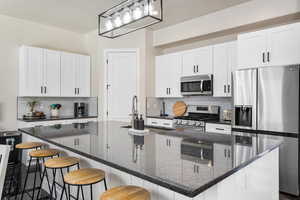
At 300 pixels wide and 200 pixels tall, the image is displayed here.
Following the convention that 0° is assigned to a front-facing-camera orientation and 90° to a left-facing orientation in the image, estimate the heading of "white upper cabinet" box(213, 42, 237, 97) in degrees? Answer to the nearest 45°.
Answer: approximately 45°

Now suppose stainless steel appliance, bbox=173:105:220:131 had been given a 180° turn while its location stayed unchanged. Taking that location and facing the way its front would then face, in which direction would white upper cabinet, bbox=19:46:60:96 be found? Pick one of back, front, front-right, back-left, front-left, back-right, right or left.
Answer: back-left

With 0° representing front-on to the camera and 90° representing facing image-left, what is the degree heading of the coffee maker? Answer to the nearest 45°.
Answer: approximately 315°

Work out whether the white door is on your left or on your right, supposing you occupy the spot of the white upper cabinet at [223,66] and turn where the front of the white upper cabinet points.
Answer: on your right

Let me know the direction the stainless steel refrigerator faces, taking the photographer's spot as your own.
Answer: facing the viewer and to the left of the viewer

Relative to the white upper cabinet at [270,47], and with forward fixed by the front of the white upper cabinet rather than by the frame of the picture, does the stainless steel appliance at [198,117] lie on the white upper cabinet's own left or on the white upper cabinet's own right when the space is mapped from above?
on the white upper cabinet's own right

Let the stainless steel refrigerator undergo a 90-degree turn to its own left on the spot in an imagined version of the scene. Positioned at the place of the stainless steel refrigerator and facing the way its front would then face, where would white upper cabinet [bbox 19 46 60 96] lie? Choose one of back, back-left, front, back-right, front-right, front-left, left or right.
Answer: back-right

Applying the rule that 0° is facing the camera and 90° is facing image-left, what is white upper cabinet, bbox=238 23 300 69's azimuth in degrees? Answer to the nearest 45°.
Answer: approximately 45°

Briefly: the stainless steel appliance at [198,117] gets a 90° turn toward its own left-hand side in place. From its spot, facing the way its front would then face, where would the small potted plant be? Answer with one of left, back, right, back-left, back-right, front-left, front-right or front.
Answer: back-right

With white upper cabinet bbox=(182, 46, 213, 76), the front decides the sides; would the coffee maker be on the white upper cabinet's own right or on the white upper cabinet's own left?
on the white upper cabinet's own right

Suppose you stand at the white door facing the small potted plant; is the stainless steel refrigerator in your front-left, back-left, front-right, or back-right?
back-left

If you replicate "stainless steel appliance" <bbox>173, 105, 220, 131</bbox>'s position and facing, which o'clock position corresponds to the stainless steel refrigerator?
The stainless steel refrigerator is roughly at 9 o'clock from the stainless steel appliance.
